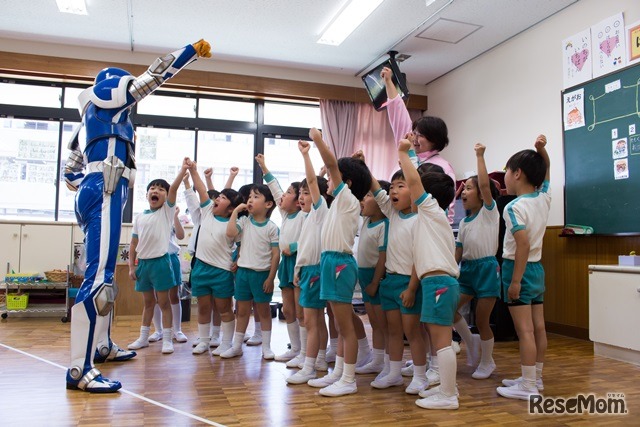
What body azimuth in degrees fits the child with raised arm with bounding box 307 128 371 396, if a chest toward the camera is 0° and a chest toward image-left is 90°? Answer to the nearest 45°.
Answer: approximately 90°

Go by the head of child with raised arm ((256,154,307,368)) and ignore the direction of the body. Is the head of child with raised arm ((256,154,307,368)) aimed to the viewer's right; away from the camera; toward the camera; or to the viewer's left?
to the viewer's left

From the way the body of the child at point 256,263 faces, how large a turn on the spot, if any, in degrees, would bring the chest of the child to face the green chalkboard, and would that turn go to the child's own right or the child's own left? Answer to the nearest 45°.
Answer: approximately 135° to the child's own left

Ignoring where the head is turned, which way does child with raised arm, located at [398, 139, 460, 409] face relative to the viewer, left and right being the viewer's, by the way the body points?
facing to the left of the viewer

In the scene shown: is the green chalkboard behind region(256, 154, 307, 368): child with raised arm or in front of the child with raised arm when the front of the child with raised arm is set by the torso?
behind
